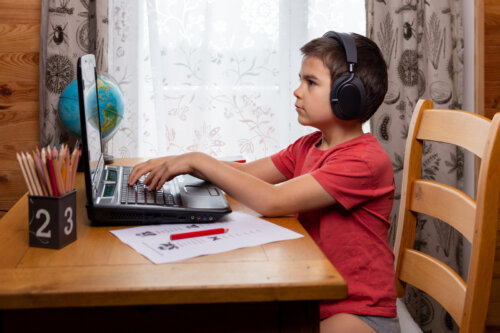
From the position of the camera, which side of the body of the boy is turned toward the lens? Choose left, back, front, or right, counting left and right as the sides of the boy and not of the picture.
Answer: left

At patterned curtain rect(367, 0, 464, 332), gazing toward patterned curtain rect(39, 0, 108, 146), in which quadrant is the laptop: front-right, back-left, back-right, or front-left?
front-left

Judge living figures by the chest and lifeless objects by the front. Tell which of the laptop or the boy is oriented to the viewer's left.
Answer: the boy

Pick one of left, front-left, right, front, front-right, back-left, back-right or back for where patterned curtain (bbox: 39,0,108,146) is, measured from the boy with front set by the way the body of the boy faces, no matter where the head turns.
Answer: front-right

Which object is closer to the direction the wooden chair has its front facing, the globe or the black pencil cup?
the black pencil cup

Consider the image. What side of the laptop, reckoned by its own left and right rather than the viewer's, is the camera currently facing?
right

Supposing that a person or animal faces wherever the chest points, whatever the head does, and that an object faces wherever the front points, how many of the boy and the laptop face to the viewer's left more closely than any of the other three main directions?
1

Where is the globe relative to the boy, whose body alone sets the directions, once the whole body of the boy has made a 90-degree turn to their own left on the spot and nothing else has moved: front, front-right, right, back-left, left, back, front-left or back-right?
back-right

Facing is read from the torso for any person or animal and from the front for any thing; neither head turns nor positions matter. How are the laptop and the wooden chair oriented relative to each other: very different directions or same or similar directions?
very different directions

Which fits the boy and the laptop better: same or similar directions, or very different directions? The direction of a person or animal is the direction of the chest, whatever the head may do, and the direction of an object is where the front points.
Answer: very different directions

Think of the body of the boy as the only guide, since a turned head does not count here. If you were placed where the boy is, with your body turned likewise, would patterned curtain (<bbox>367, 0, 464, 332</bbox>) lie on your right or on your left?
on your right

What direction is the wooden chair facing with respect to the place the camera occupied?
facing the viewer and to the left of the viewer

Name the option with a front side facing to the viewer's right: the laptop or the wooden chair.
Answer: the laptop

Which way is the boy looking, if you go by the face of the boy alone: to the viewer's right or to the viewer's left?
to the viewer's left

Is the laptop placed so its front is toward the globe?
no
